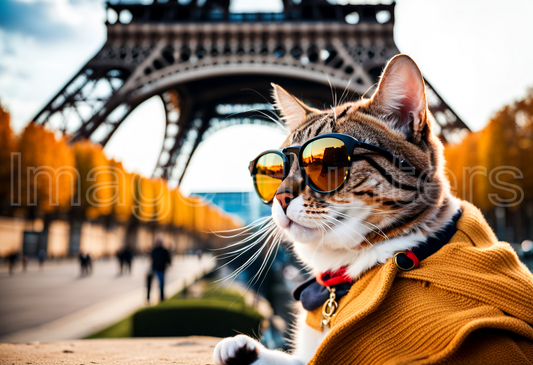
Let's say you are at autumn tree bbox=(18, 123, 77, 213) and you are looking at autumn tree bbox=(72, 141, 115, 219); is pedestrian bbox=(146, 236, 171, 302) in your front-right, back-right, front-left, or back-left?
back-right

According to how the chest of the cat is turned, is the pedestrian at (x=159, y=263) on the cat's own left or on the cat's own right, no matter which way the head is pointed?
on the cat's own right

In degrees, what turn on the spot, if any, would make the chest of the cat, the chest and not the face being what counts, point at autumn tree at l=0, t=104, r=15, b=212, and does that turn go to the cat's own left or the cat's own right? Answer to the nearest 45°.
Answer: approximately 90° to the cat's own right

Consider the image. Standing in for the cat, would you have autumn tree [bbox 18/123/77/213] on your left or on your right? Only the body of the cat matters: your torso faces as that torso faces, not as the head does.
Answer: on your right

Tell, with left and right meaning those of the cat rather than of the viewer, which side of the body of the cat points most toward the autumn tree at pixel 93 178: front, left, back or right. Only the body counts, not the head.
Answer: right

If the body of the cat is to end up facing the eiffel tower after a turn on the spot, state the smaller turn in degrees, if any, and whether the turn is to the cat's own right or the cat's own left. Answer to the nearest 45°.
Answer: approximately 135° to the cat's own right

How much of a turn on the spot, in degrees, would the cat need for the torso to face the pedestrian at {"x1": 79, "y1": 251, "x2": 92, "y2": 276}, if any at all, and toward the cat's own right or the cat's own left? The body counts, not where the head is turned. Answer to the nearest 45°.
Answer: approximately 90° to the cat's own right

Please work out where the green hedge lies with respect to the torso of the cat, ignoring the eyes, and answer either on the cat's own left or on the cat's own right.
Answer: on the cat's own right

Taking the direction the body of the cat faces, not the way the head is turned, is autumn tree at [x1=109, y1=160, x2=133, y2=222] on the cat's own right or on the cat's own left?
on the cat's own right

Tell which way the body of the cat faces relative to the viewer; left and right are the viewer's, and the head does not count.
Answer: facing the viewer and to the left of the viewer
